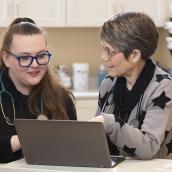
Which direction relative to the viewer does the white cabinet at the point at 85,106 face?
toward the camera

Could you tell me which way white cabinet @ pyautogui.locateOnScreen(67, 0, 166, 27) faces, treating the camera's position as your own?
facing the viewer

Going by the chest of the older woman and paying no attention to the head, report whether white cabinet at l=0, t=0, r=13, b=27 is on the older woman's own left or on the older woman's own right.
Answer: on the older woman's own right

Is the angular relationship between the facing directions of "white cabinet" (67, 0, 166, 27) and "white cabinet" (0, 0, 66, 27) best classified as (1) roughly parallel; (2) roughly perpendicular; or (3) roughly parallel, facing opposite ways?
roughly parallel

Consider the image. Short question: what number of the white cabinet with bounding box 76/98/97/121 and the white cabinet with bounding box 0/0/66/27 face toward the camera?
2

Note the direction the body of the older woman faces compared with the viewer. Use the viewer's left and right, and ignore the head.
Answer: facing the viewer and to the left of the viewer

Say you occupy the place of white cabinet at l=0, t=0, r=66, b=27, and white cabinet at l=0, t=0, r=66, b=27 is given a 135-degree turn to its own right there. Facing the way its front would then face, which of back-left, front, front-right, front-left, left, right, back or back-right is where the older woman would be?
back-left

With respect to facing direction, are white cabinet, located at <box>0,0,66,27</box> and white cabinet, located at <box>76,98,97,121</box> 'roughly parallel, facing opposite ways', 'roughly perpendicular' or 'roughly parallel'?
roughly parallel

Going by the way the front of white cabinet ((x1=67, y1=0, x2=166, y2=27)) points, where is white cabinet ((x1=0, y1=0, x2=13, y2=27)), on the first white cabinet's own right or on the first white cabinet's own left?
on the first white cabinet's own right

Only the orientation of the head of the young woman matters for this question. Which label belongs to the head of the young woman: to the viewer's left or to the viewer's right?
to the viewer's right

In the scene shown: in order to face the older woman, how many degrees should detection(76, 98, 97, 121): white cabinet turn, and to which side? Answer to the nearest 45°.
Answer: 0° — it already faces them

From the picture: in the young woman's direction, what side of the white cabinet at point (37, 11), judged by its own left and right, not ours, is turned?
front
